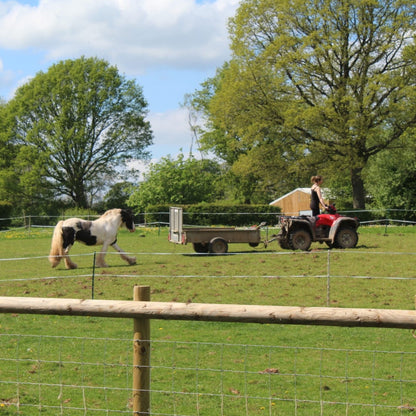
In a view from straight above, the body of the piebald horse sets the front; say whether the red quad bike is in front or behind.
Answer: in front

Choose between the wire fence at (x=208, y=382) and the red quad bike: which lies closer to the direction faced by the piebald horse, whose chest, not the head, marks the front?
the red quad bike

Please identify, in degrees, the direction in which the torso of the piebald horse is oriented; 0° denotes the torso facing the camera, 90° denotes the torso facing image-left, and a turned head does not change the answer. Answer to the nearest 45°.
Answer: approximately 270°

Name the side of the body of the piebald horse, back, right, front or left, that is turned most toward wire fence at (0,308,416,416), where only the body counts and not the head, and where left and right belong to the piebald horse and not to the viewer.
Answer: right

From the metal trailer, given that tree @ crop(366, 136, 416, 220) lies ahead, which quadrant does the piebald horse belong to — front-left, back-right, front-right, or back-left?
back-left

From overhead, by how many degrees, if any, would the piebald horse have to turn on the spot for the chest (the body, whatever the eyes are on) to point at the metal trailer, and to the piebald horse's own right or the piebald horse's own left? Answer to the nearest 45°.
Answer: approximately 45° to the piebald horse's own left

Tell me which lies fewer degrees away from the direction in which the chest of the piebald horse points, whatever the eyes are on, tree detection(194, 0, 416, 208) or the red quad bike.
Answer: the red quad bike

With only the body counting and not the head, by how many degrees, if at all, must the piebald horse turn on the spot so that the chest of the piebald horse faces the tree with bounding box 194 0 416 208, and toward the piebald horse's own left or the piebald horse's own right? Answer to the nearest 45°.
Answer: approximately 45° to the piebald horse's own left

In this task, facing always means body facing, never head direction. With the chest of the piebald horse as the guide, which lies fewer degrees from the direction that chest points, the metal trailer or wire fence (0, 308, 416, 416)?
the metal trailer

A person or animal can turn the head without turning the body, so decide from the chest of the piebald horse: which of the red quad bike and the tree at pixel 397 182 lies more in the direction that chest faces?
the red quad bike

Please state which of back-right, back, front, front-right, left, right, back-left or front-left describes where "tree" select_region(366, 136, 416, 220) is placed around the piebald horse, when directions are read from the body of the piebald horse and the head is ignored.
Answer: front-left

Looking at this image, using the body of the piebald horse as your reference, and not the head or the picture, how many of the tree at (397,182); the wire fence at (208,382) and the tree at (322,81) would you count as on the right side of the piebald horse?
1
